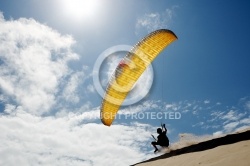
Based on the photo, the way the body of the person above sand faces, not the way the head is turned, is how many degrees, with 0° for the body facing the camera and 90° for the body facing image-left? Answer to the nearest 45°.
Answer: approximately 90°
